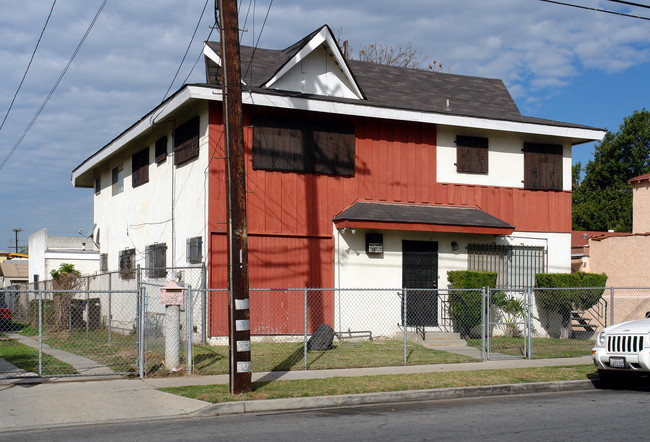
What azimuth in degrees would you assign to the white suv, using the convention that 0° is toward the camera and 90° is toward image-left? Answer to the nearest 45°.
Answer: approximately 45°

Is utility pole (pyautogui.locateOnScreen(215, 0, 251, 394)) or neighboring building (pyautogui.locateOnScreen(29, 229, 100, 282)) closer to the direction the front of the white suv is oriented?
the utility pole

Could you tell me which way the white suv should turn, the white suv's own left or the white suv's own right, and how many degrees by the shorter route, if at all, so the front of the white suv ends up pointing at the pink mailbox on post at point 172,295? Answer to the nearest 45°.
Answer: approximately 45° to the white suv's own right

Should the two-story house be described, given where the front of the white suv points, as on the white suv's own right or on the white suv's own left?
on the white suv's own right

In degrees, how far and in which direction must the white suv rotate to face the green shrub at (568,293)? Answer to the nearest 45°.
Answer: approximately 135° to its right

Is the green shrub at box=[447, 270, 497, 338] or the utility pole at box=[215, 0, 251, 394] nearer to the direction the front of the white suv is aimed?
the utility pole

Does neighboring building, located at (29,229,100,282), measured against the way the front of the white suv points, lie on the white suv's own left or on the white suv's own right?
on the white suv's own right

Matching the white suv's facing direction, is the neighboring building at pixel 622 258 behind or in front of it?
behind
